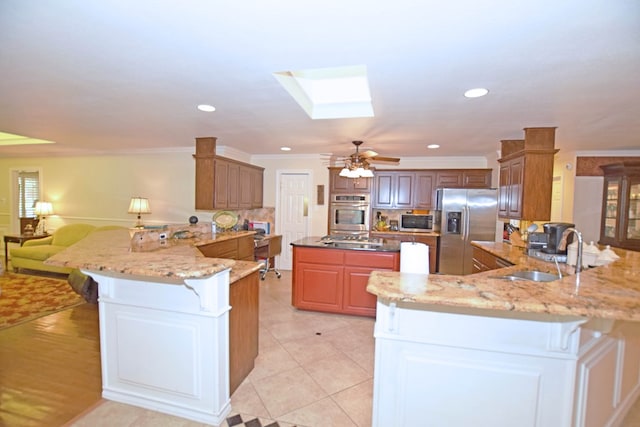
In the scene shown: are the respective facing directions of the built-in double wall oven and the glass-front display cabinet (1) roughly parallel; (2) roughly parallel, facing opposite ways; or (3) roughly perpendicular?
roughly parallel

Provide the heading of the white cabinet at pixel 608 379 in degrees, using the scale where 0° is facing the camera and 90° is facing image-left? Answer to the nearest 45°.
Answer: approximately 315°

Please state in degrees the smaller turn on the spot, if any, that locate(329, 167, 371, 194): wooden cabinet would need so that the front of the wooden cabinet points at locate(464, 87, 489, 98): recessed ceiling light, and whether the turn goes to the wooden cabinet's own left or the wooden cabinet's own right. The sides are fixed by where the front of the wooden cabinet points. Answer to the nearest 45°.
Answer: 0° — it already faces it

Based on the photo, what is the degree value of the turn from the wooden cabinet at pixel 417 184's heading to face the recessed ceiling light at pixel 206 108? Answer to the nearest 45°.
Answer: approximately 45° to its right

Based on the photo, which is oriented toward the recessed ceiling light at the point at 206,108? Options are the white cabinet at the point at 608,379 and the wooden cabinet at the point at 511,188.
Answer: the wooden cabinet

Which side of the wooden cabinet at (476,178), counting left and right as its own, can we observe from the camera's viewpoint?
front

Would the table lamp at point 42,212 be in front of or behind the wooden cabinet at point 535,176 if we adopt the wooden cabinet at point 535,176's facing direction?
in front

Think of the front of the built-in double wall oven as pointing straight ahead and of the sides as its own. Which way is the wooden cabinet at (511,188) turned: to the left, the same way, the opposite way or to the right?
to the right

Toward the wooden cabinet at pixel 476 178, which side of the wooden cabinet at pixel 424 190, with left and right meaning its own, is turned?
left

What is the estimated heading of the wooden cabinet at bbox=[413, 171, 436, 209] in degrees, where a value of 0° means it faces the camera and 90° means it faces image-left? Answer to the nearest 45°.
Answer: approximately 0°

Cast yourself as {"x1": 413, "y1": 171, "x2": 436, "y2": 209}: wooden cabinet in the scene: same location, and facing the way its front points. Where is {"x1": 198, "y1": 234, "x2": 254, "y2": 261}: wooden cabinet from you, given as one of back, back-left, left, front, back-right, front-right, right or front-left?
front-right

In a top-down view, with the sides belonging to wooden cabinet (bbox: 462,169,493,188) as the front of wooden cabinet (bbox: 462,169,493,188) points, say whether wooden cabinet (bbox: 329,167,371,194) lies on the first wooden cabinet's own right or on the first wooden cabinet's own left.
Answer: on the first wooden cabinet's own right

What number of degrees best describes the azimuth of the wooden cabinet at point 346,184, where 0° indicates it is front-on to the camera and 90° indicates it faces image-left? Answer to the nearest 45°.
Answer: approximately 0°

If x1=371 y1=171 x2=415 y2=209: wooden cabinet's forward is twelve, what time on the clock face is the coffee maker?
The coffee maker is roughly at 11 o'clock from the wooden cabinet.

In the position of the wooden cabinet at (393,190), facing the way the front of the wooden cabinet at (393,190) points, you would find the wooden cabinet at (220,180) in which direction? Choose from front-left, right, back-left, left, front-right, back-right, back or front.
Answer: front-right

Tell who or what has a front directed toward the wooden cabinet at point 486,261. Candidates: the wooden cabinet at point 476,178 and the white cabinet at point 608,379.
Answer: the wooden cabinet at point 476,178

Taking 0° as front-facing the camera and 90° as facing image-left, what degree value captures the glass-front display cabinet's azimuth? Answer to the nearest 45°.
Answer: approximately 45°

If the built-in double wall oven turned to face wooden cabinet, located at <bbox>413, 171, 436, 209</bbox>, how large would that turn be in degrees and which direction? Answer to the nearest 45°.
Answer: approximately 90° to its left

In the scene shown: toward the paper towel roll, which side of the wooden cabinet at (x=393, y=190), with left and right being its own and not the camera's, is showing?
front

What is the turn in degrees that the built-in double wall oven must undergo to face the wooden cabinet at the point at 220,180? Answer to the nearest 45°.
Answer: approximately 45° to its right
